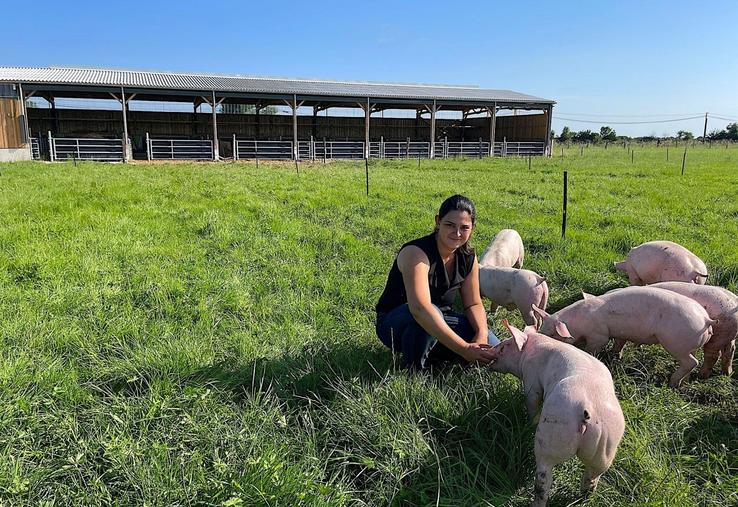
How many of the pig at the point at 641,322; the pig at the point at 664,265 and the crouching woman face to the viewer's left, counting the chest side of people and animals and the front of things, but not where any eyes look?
2

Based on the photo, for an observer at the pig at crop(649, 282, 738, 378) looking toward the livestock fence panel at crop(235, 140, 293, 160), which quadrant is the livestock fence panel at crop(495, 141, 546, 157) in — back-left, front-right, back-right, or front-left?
front-right

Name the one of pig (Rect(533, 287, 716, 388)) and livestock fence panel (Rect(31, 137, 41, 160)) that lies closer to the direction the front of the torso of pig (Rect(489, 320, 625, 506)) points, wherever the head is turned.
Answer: the livestock fence panel

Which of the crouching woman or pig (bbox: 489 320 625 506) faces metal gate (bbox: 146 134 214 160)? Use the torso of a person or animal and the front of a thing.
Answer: the pig

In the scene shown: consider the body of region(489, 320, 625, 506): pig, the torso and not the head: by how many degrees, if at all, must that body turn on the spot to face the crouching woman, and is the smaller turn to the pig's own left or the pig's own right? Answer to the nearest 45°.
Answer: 0° — it already faces them

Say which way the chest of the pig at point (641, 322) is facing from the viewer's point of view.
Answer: to the viewer's left

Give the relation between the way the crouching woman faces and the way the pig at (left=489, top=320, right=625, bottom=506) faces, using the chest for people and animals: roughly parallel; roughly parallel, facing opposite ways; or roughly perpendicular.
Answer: roughly parallel, facing opposite ways

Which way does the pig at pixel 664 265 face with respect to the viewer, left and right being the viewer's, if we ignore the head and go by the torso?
facing to the left of the viewer

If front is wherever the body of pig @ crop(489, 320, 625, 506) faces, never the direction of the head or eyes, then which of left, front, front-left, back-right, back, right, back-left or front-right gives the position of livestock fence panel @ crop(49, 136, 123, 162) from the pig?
front

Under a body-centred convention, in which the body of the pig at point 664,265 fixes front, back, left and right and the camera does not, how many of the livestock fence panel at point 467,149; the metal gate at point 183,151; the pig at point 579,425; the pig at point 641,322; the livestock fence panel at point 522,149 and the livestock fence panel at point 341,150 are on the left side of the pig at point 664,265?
2

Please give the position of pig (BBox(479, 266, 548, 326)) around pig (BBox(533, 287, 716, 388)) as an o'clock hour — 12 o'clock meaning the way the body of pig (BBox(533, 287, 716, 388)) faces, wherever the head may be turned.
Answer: pig (BBox(479, 266, 548, 326)) is roughly at 1 o'clock from pig (BBox(533, 287, 716, 388)).

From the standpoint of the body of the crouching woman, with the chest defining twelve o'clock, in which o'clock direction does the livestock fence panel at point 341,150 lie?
The livestock fence panel is roughly at 7 o'clock from the crouching woman.

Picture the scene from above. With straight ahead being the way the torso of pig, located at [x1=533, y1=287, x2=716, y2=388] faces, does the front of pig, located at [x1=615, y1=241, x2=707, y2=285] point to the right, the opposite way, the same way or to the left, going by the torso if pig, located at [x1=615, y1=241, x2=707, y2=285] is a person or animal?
the same way

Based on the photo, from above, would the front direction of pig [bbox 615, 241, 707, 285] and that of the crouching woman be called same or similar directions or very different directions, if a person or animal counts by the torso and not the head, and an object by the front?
very different directions

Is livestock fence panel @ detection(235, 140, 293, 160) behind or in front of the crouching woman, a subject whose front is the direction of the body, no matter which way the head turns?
behind

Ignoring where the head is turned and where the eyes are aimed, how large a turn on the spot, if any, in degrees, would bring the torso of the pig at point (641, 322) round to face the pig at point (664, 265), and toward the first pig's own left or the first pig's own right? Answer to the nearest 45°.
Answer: approximately 90° to the first pig's own right

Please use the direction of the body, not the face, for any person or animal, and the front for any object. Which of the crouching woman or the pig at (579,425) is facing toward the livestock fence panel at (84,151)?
the pig
